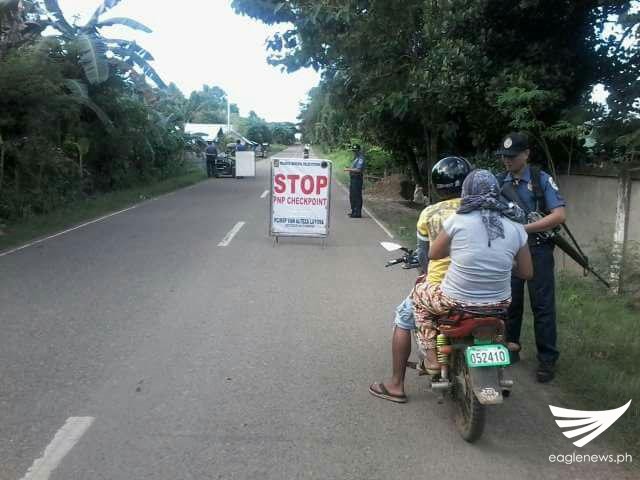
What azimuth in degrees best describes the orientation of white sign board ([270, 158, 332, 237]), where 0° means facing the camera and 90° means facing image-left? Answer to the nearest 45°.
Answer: approximately 0°

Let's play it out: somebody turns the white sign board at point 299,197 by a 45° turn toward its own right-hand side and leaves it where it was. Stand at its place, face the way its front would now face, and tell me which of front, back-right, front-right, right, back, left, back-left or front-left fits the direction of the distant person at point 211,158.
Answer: back-right

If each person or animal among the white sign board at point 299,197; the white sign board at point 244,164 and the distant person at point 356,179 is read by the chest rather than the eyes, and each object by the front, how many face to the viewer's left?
1

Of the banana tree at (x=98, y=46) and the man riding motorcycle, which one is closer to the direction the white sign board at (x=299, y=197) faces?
the man riding motorcycle

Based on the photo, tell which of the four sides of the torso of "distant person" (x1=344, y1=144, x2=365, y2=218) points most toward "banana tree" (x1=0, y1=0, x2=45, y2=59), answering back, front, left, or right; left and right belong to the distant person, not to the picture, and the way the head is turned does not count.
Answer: front

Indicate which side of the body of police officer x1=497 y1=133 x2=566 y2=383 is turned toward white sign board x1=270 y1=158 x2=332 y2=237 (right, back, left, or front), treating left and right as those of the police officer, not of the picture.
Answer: right

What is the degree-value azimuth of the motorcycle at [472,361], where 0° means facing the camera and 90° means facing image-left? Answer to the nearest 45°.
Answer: approximately 135°

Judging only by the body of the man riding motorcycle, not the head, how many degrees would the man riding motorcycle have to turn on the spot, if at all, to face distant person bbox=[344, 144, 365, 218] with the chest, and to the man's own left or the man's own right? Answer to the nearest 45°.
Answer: approximately 45° to the man's own right

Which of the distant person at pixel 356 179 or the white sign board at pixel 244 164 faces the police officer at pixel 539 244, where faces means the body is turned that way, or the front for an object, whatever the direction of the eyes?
the white sign board

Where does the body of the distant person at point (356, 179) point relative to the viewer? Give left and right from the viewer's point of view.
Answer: facing to the left of the viewer

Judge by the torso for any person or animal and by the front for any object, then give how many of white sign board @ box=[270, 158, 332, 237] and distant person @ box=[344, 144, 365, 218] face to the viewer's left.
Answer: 1

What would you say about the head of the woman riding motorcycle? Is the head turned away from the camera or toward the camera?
away from the camera

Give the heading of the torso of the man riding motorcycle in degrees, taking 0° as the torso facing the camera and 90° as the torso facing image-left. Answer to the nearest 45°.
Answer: approximately 135°

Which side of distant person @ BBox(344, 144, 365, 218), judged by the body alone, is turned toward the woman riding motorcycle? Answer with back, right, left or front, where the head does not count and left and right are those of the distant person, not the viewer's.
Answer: left
